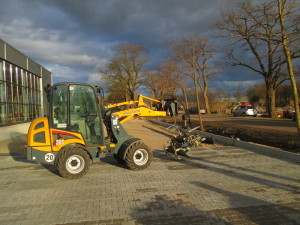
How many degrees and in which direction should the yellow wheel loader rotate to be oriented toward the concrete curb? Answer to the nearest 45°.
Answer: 0° — it already faces it

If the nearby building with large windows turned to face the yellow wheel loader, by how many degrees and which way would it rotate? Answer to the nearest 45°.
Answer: approximately 90° to its right

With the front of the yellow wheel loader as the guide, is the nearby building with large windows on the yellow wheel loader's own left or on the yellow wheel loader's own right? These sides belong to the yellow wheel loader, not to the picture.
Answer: on the yellow wheel loader's own left

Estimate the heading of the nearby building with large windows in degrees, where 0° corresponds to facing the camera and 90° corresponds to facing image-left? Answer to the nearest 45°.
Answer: approximately 270°

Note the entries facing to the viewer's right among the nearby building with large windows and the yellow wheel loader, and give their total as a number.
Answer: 2

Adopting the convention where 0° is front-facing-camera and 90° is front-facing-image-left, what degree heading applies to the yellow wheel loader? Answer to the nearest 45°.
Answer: approximately 270°
